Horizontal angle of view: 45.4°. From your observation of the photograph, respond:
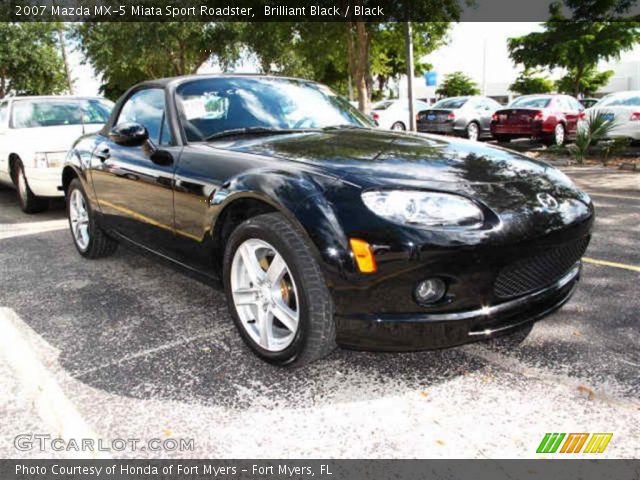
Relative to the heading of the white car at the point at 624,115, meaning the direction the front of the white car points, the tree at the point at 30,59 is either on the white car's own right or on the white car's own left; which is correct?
on the white car's own left

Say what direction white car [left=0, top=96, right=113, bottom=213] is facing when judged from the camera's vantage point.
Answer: facing the viewer and to the right of the viewer

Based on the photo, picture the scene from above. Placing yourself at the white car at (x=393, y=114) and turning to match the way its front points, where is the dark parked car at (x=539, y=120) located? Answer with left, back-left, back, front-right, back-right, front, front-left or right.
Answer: right

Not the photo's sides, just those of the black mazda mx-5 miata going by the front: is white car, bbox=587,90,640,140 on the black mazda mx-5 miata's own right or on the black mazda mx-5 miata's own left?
on the black mazda mx-5 miata's own left

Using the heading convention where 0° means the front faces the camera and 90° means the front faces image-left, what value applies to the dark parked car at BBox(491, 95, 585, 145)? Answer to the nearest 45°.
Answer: approximately 225°

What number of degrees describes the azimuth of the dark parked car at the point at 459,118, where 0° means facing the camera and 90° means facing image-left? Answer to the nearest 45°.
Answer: approximately 225°

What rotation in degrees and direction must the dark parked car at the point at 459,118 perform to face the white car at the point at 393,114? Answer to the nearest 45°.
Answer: approximately 90° to its left

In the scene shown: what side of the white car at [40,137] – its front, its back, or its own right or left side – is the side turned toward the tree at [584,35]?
left

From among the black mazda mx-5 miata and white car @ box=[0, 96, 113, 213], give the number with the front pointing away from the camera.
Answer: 0

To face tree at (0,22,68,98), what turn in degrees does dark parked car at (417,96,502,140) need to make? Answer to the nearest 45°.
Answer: approximately 90° to its left

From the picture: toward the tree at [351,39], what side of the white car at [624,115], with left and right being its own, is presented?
left

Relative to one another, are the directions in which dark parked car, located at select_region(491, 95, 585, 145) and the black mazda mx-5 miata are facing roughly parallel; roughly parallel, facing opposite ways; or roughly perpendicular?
roughly perpendicular
